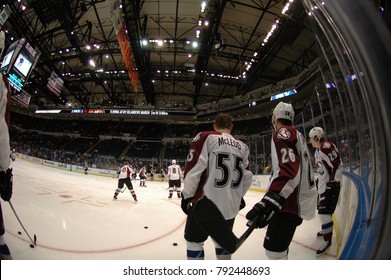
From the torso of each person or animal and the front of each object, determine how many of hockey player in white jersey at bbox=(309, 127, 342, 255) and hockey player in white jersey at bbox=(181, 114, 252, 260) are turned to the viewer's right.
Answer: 0

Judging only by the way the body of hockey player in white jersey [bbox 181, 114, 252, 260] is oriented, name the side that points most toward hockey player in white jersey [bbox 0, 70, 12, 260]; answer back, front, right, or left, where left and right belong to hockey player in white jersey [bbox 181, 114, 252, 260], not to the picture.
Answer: left

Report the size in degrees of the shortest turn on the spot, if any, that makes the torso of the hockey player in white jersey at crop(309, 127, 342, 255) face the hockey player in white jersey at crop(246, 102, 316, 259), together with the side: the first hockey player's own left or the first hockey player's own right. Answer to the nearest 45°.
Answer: approximately 45° to the first hockey player's own left

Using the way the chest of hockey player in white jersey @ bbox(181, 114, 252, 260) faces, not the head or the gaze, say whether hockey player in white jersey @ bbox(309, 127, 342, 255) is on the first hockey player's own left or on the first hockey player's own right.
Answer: on the first hockey player's own right

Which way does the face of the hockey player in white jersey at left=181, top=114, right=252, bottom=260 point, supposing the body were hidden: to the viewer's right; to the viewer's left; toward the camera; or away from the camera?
away from the camera

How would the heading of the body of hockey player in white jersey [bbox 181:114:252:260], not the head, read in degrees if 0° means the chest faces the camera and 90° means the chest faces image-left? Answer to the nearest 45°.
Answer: approximately 135°
